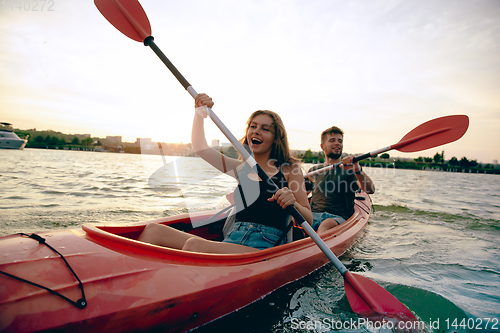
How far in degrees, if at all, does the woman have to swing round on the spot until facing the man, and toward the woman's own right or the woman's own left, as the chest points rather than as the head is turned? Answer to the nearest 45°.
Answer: approximately 180°

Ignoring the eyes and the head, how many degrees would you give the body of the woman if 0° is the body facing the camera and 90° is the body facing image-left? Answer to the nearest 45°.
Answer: approximately 45°

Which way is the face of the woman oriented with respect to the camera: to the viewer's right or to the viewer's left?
to the viewer's left

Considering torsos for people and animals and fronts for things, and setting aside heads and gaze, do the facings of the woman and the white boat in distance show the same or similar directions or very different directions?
very different directions
